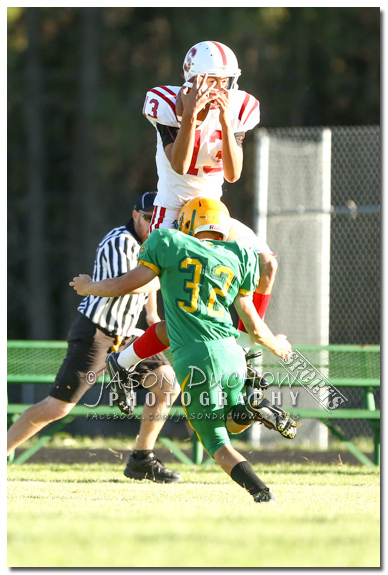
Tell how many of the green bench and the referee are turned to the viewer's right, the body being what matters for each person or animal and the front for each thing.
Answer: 1

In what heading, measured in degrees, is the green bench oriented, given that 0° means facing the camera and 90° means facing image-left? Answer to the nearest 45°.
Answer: approximately 0°

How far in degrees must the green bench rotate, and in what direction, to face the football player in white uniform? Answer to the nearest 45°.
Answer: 0° — it already faces them

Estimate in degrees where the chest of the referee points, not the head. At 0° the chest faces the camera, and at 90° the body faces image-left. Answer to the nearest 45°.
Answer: approximately 270°

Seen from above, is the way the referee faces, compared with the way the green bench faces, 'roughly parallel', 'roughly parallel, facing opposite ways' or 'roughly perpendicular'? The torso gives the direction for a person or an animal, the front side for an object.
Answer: roughly perpendicular

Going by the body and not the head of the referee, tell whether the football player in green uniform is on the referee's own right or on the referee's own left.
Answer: on the referee's own right
